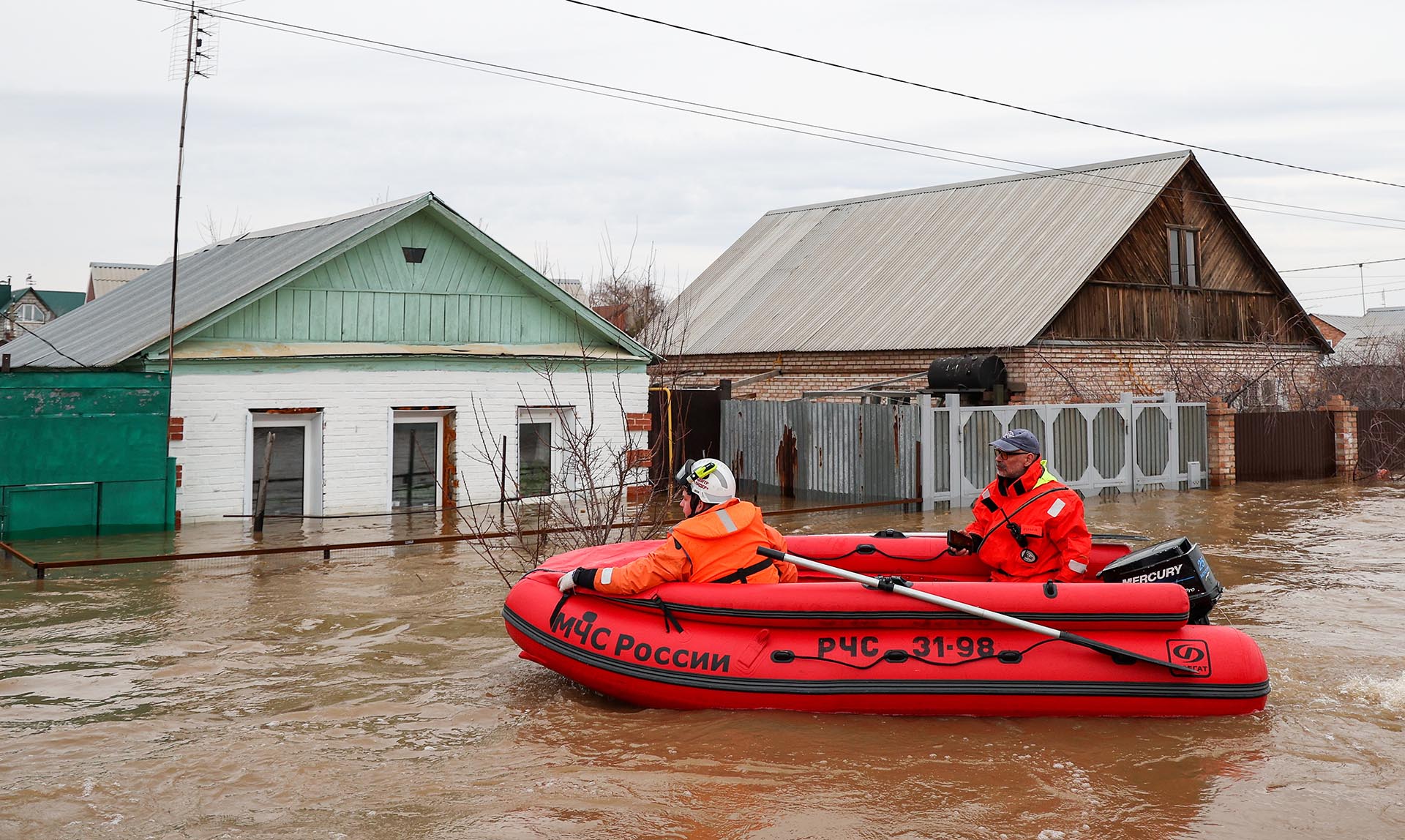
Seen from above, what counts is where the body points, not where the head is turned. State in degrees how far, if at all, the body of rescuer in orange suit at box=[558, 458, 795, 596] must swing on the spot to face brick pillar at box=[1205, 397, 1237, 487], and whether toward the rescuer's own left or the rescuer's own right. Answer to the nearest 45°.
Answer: approximately 90° to the rescuer's own right

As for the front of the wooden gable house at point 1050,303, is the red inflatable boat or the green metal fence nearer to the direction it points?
the red inflatable boat

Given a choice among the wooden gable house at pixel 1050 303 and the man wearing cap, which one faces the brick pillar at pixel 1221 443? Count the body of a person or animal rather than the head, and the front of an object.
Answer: the wooden gable house

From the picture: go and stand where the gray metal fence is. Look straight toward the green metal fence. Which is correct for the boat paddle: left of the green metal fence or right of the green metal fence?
left

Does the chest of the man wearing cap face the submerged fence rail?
no

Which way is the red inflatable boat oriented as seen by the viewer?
to the viewer's left

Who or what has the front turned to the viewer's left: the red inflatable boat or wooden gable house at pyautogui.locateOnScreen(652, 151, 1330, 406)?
the red inflatable boat

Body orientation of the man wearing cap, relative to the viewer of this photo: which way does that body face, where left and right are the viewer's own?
facing the viewer and to the left of the viewer

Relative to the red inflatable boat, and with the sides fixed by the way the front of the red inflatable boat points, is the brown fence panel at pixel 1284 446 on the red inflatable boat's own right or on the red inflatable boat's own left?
on the red inflatable boat's own right

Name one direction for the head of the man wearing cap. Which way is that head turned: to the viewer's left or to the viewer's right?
to the viewer's left

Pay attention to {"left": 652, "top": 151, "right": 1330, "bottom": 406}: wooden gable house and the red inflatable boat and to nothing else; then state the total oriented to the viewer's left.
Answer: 1

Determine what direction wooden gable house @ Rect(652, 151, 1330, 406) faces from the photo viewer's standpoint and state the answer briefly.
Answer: facing the viewer and to the right of the viewer

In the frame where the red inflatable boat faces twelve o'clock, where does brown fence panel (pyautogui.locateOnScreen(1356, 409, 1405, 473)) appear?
The brown fence panel is roughly at 4 o'clock from the red inflatable boat.
